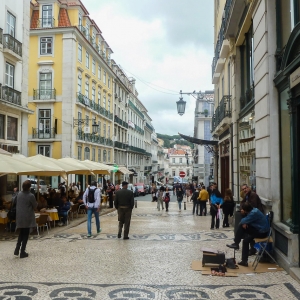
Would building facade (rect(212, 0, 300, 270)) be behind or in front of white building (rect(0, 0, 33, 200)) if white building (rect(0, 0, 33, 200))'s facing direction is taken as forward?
in front

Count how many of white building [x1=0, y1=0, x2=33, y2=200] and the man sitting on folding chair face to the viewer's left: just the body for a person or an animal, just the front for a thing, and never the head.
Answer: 1

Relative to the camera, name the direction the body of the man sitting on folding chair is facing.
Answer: to the viewer's left

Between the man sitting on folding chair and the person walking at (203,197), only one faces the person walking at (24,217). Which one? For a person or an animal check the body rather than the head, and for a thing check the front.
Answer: the man sitting on folding chair

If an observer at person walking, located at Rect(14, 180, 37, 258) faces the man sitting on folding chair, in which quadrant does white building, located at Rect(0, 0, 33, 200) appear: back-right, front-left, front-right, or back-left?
back-left

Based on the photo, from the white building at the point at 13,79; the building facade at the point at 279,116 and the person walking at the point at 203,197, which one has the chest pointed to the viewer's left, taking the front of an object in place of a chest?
the building facade

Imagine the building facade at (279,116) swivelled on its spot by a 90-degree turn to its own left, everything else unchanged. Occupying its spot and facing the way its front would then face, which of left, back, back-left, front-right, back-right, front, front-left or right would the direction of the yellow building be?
back-right

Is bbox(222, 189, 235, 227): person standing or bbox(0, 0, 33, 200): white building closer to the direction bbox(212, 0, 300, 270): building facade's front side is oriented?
the white building

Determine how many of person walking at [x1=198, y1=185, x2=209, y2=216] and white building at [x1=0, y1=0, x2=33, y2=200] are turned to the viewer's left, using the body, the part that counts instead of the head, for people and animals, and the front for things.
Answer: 0

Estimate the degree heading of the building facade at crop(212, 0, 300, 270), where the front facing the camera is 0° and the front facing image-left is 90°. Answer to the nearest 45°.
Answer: approximately 90°

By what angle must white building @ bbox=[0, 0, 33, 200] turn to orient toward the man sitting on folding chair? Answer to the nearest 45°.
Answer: approximately 45° to its right

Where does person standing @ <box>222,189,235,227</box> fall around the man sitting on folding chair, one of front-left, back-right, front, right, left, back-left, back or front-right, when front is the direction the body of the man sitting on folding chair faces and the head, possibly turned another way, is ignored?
right

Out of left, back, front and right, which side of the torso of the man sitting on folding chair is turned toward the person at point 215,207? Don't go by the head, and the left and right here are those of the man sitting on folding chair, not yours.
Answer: right
